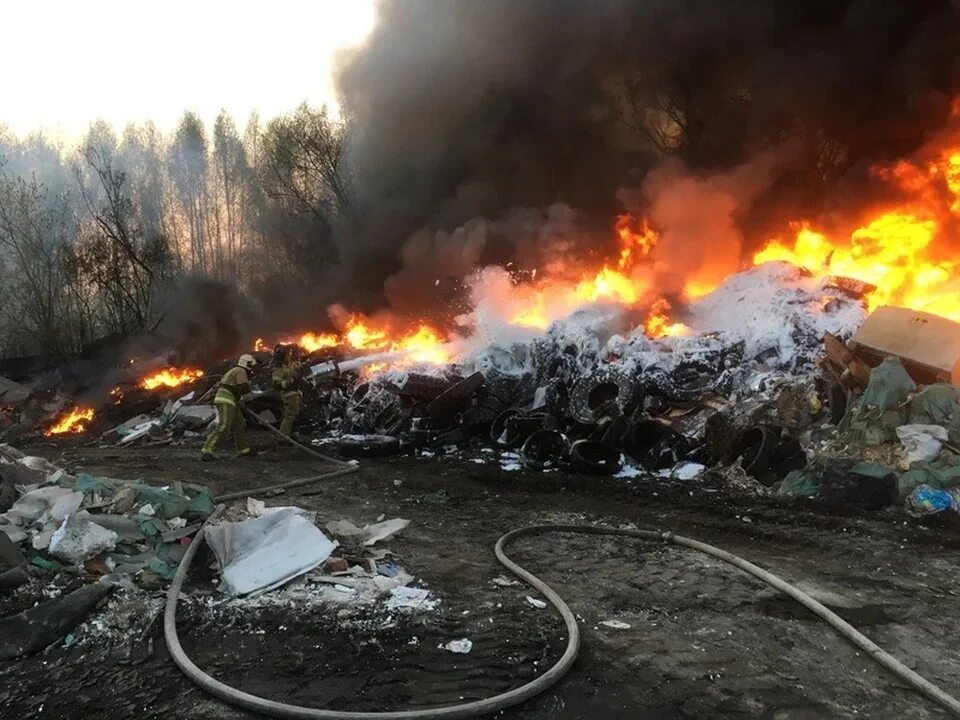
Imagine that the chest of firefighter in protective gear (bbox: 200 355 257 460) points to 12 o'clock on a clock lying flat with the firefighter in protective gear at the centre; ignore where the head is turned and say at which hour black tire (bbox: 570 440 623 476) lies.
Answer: The black tire is roughly at 1 o'clock from the firefighter in protective gear.

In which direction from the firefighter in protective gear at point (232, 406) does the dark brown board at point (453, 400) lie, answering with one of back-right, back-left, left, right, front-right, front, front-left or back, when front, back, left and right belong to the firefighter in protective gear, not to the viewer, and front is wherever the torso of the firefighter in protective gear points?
front

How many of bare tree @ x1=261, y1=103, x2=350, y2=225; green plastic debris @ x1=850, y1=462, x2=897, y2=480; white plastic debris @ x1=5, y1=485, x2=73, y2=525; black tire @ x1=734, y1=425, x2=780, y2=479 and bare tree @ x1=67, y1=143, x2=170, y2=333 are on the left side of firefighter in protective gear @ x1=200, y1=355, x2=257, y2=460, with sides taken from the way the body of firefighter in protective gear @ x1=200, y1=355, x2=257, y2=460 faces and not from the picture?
2

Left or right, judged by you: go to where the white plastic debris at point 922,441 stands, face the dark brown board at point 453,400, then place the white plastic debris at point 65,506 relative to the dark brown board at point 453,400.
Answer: left

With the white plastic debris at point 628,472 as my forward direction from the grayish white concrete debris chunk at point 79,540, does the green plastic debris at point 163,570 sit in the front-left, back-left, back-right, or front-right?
front-right

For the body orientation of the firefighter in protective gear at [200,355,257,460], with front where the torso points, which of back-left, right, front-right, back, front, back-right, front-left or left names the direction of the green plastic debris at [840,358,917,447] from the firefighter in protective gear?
front-right

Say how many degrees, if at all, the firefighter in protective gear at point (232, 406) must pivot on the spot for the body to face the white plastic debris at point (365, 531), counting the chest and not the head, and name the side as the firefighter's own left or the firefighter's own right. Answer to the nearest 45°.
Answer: approximately 90° to the firefighter's own right

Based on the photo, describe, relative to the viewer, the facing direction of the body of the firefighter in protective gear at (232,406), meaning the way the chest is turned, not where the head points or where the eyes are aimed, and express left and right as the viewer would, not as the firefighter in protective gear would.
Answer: facing to the right of the viewer

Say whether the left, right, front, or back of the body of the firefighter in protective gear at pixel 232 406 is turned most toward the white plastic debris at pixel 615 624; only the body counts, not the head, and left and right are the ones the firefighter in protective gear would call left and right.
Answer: right

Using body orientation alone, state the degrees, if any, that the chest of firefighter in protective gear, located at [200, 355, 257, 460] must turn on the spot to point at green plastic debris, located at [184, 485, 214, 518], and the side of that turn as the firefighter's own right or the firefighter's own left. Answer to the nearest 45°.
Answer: approximately 90° to the firefighter's own right

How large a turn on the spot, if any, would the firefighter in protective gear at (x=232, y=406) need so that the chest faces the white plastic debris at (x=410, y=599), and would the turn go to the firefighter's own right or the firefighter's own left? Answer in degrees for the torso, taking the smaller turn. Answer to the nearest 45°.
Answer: approximately 90° to the firefighter's own right

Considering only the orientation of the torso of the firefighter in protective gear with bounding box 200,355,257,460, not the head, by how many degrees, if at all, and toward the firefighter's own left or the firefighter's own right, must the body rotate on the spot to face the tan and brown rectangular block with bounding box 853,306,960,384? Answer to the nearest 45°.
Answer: approximately 45° to the firefighter's own right

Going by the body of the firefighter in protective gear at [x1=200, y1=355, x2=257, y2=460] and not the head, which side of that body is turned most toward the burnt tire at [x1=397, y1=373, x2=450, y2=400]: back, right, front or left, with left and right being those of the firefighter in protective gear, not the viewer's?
front

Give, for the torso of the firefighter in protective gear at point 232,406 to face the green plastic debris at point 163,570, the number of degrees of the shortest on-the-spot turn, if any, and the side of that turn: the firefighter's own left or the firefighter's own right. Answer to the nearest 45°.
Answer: approximately 90° to the firefighter's own right
